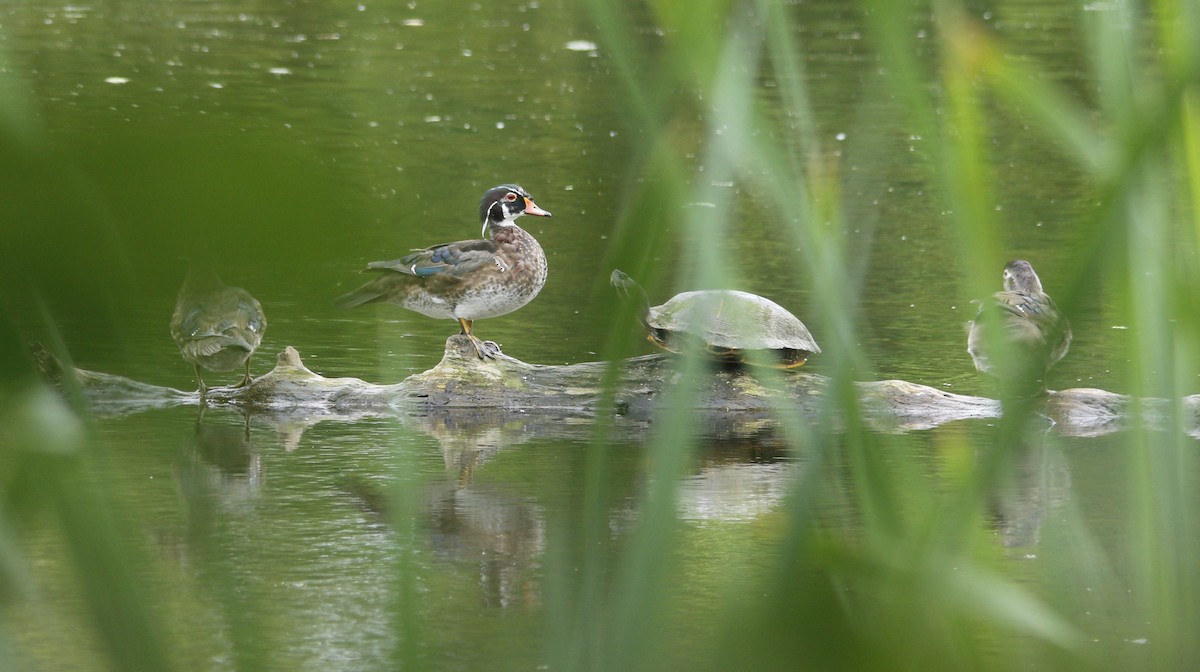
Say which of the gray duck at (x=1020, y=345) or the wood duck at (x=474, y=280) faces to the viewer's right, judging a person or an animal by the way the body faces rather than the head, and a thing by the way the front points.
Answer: the wood duck

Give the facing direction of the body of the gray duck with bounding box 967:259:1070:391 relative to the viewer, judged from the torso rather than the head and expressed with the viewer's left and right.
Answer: facing away from the viewer

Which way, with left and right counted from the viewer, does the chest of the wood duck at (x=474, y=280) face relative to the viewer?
facing to the right of the viewer
